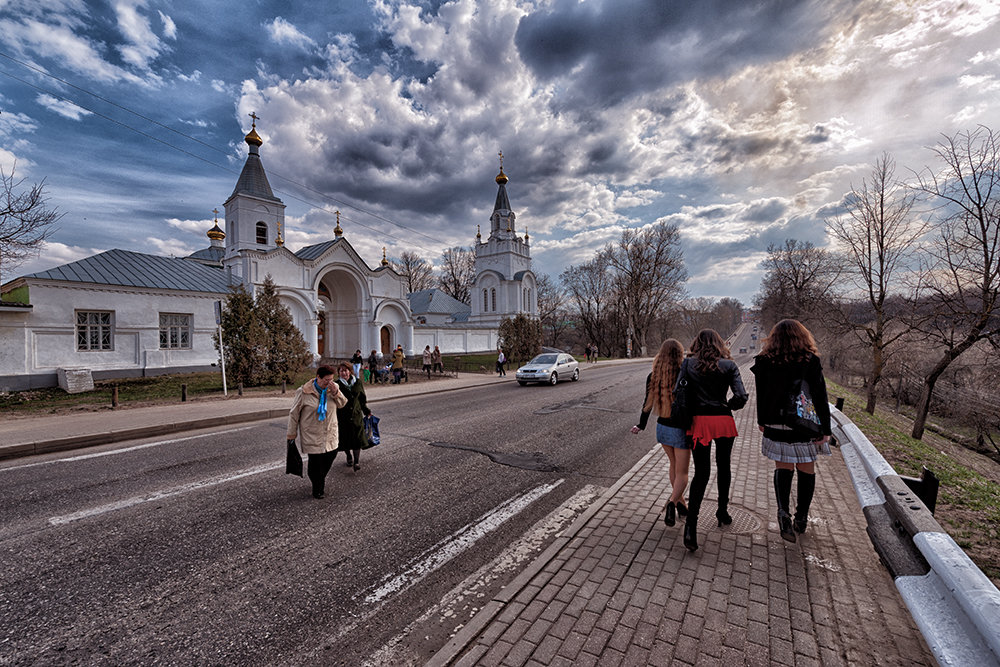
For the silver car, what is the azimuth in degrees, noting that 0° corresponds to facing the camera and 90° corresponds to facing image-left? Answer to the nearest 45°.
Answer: approximately 45°

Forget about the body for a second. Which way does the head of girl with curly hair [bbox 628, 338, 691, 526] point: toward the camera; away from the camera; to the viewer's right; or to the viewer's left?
away from the camera

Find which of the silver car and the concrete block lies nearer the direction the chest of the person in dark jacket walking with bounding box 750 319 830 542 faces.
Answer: the silver car

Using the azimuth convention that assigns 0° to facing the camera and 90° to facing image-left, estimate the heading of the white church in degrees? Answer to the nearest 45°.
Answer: approximately 315°

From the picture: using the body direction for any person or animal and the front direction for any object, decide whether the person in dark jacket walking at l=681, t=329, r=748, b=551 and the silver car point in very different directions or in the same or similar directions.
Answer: very different directions

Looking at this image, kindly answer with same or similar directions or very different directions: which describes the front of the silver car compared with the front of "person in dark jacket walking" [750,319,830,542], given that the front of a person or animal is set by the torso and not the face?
very different directions

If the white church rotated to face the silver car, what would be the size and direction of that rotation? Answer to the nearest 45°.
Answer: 0° — it already faces it

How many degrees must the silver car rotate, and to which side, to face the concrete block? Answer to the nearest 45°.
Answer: approximately 45° to its right

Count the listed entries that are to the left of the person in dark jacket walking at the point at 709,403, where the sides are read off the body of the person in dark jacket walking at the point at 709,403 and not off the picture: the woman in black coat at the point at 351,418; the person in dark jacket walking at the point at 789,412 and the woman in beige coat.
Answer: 2

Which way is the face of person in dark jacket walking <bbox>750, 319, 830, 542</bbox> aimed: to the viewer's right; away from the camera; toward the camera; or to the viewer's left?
away from the camera

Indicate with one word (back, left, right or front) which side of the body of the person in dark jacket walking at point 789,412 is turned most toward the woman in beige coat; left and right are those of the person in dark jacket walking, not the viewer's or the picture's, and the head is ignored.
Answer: left

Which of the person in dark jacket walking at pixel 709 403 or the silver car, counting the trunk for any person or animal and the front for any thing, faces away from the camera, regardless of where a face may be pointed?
the person in dark jacket walking

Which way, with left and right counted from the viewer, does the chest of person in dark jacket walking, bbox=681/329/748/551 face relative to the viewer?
facing away from the viewer

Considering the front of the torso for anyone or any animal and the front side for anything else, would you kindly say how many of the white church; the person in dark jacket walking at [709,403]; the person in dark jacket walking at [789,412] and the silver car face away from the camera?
2

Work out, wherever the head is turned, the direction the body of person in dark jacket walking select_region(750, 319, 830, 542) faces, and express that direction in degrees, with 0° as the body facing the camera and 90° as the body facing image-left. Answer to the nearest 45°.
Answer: approximately 180°

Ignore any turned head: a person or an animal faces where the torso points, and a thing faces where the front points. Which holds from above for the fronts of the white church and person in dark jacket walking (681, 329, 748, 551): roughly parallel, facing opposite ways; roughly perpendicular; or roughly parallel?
roughly perpendicular

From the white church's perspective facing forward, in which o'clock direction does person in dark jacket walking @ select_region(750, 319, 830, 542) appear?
The person in dark jacket walking is roughly at 1 o'clock from the white church.
